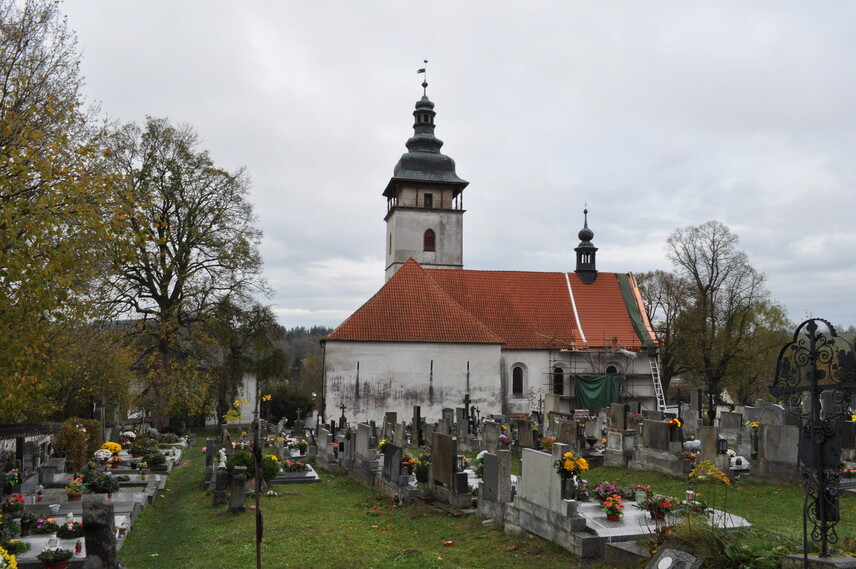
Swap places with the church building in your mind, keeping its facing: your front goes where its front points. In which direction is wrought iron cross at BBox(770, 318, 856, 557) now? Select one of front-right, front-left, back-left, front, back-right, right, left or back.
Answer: left

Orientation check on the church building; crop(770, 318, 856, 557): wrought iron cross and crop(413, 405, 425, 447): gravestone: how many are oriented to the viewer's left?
1

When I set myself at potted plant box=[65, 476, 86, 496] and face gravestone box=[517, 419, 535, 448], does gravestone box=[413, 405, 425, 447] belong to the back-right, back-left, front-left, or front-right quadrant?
front-left

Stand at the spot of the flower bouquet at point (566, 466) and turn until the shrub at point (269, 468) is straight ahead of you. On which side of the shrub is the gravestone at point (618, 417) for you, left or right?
right

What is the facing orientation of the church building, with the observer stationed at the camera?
facing to the left of the viewer

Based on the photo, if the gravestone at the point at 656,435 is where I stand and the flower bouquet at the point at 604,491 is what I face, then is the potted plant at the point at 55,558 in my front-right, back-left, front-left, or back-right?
front-right

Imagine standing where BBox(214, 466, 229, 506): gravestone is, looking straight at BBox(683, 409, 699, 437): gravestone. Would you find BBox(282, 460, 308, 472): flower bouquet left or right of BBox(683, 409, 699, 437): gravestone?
left

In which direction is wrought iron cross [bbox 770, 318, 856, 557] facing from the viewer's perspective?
toward the camera
